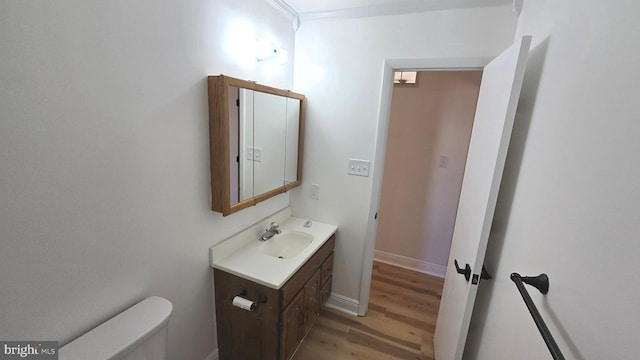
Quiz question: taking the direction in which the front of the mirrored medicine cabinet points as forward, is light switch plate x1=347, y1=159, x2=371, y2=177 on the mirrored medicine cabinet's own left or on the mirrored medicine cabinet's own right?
on the mirrored medicine cabinet's own left

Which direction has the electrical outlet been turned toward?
toward the camera

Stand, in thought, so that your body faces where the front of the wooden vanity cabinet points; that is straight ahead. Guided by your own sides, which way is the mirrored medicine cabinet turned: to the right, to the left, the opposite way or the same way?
the same way

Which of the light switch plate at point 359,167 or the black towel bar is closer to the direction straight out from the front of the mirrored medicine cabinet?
the black towel bar

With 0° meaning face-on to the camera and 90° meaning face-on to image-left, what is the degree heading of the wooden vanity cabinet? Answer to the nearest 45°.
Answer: approximately 315°

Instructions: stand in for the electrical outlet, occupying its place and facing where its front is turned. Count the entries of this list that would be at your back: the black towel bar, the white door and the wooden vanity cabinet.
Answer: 0

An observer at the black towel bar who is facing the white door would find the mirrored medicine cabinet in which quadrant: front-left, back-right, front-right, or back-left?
front-left

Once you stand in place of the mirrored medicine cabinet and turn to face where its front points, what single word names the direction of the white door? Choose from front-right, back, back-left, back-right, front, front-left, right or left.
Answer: front

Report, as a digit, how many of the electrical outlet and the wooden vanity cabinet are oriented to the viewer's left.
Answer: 0

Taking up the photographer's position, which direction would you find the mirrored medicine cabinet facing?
facing the viewer and to the right of the viewer

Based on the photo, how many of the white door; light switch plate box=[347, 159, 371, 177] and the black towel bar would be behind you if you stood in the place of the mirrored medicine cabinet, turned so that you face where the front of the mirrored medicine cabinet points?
0

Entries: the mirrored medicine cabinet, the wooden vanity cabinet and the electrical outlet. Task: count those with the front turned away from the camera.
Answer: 0

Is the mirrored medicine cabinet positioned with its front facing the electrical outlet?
no
